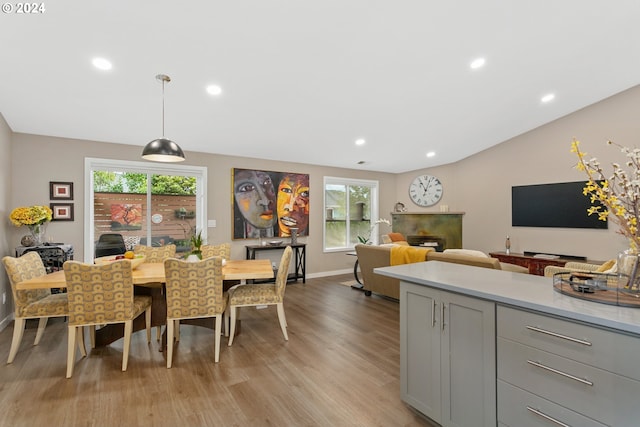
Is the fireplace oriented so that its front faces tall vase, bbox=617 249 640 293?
yes

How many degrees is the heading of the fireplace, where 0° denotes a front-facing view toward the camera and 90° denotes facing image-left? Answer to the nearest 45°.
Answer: approximately 0°

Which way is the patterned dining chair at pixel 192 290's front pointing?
away from the camera

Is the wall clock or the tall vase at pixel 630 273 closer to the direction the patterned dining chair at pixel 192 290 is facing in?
the wall clock

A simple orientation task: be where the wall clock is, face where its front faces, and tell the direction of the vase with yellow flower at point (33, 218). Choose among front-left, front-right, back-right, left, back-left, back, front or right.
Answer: front-right

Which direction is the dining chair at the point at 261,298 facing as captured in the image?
to the viewer's left

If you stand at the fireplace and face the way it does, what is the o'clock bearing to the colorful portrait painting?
The colorful portrait painting is roughly at 2 o'clock from the fireplace.

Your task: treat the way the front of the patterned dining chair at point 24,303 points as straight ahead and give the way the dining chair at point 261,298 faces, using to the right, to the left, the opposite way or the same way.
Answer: the opposite way

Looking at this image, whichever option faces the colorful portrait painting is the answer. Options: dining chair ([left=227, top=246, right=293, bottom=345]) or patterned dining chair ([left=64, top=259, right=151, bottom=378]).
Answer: the patterned dining chair

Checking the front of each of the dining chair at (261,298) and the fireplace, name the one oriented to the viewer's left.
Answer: the dining chair

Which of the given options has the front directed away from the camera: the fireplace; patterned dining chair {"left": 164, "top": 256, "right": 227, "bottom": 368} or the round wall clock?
the patterned dining chair
